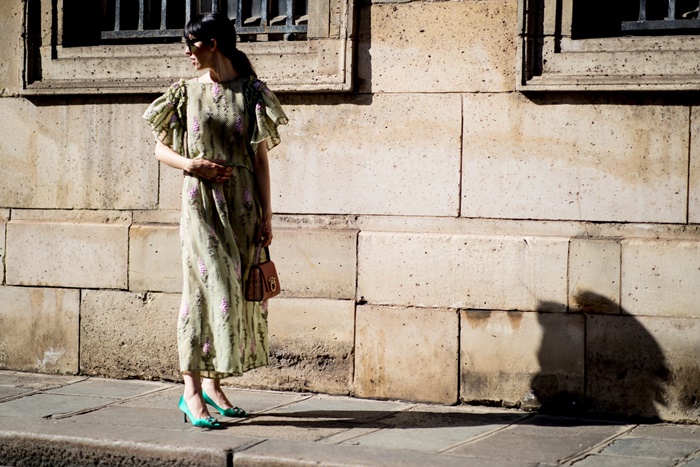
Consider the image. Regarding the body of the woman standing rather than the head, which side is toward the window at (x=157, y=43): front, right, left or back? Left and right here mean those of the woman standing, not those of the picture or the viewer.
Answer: back

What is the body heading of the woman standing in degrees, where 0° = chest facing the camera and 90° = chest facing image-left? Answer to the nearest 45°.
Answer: approximately 0°

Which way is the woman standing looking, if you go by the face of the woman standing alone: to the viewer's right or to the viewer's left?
to the viewer's left
